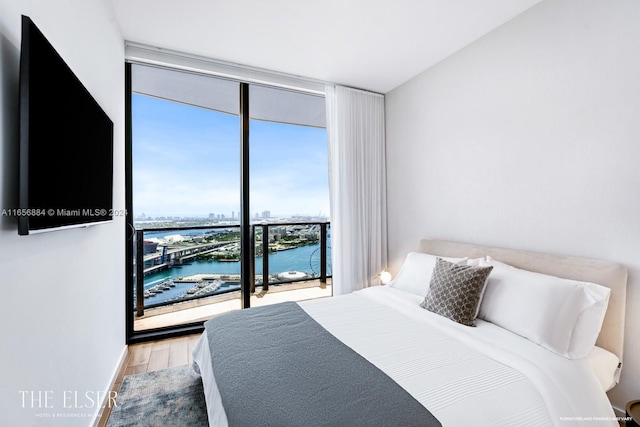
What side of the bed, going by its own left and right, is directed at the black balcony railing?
right

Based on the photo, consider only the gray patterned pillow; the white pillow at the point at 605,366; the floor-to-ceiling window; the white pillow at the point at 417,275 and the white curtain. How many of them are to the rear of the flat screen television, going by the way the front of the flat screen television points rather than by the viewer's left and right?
0

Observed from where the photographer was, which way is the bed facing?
facing the viewer and to the left of the viewer

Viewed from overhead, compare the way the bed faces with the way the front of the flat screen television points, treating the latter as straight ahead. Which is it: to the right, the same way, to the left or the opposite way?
the opposite way

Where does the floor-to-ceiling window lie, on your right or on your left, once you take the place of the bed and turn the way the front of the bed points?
on your right

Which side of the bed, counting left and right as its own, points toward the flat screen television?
front

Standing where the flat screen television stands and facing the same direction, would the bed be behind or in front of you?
in front

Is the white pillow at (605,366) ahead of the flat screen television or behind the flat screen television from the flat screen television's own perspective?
ahead

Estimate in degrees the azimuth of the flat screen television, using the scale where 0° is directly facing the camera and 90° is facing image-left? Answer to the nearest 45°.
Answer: approximately 270°

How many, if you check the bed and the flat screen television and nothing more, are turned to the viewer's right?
1

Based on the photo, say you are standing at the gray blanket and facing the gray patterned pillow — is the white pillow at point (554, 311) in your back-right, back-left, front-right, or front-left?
front-right

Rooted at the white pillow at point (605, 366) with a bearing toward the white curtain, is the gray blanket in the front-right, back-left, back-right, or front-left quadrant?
front-left
